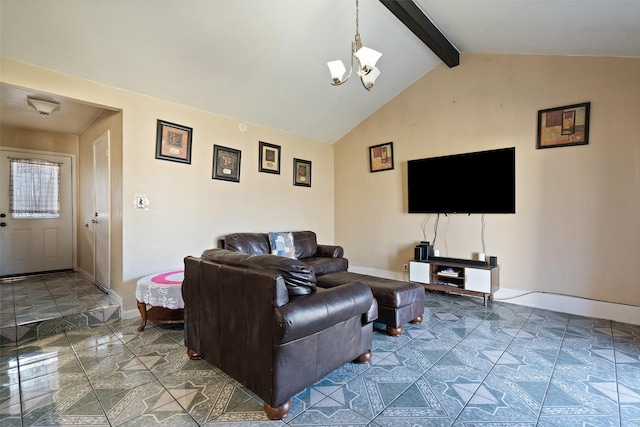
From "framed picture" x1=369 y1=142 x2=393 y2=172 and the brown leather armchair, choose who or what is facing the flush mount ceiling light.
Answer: the framed picture

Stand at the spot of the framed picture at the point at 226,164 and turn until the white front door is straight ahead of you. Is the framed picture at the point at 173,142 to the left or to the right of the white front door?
left

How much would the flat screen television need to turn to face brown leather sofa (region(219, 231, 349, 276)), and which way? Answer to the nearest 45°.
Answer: approximately 45° to its right

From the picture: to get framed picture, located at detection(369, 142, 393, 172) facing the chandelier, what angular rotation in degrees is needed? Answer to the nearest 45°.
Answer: approximately 45° to its left

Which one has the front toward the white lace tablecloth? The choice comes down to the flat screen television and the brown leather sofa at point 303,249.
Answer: the flat screen television

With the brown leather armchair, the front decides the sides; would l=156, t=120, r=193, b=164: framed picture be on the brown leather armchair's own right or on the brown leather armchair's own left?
on the brown leather armchair's own left

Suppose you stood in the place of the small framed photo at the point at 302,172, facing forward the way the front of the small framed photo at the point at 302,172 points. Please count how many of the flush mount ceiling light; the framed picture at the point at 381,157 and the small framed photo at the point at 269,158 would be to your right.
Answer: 2
